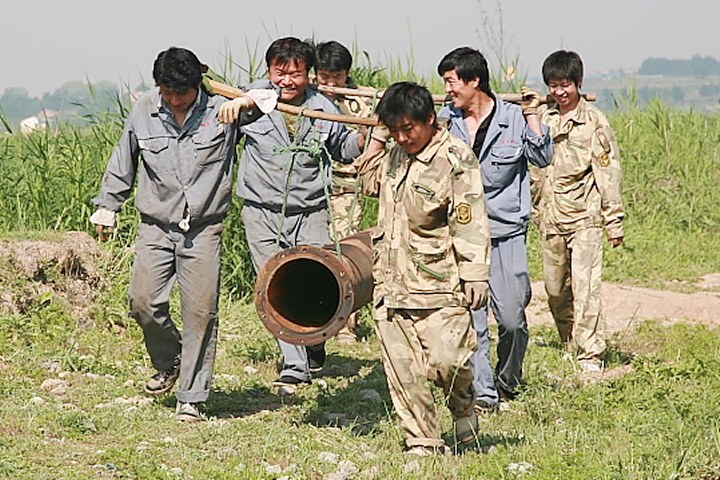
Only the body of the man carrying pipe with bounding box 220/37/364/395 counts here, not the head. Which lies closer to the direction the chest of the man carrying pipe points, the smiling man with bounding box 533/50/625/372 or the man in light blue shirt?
the man in light blue shirt

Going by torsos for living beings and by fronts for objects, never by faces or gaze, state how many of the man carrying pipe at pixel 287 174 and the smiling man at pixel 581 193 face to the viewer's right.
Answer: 0

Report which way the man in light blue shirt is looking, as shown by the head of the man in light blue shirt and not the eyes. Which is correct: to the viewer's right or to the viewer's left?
to the viewer's left

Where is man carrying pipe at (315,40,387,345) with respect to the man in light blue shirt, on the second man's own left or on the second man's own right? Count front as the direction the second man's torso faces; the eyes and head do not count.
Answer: on the second man's own right

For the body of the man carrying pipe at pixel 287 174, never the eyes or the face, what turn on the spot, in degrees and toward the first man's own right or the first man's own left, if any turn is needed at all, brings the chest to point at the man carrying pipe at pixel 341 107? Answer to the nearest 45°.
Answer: approximately 180°
